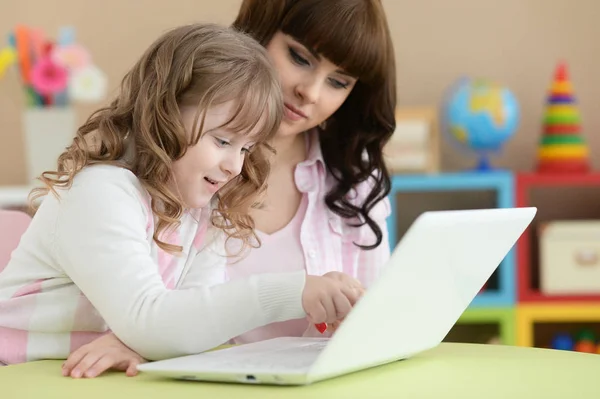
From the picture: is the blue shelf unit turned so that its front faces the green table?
yes

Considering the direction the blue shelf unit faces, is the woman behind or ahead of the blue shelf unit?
ahead

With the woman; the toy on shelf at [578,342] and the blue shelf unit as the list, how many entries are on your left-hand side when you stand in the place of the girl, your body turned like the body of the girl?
3

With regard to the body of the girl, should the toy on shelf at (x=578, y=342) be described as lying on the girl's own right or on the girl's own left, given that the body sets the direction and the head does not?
on the girl's own left

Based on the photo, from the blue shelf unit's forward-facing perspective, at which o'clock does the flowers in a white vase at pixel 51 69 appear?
The flowers in a white vase is roughly at 3 o'clock from the blue shelf unit.

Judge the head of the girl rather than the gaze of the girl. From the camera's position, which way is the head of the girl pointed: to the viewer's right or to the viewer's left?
to the viewer's right

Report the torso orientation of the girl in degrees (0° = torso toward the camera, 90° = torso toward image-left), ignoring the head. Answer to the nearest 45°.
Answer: approximately 315°

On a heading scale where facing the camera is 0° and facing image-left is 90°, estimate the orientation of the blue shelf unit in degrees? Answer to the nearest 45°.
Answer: approximately 0°

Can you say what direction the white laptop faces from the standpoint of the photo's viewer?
facing away from the viewer and to the left of the viewer

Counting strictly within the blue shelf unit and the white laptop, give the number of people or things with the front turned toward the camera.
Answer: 1

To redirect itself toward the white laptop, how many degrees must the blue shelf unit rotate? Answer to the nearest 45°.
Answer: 0° — it already faces it
